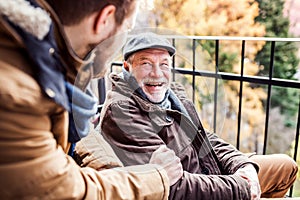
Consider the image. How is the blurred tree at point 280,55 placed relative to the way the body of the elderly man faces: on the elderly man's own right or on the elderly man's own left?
on the elderly man's own left

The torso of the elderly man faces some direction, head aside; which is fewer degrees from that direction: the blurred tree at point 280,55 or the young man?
the young man

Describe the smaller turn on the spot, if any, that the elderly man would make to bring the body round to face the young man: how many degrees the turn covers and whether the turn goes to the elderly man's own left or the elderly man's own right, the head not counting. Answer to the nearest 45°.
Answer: approximately 45° to the elderly man's own right

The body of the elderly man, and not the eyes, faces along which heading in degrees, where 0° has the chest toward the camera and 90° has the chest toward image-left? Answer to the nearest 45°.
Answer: approximately 315°

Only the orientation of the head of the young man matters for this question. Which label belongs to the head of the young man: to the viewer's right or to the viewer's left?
to the viewer's right
